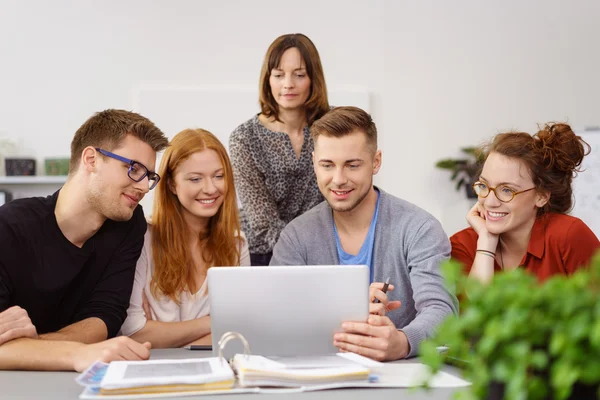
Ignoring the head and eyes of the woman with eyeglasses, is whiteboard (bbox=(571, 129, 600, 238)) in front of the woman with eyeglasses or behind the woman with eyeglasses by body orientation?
behind

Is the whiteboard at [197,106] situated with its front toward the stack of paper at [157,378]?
yes

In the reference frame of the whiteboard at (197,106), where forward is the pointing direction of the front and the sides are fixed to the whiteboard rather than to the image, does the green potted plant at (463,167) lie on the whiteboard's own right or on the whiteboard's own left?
on the whiteboard's own left

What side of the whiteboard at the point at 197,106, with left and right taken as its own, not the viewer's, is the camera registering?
front

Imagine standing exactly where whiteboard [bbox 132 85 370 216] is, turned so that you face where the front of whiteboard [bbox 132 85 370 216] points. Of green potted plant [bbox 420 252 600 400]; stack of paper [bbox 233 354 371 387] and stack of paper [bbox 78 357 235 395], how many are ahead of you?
3

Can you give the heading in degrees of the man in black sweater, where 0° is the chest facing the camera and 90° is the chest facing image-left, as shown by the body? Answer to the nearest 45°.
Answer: approximately 315°

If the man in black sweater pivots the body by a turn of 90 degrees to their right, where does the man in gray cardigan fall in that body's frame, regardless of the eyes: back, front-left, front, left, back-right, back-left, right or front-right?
back-left

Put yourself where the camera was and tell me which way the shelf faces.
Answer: facing the viewer

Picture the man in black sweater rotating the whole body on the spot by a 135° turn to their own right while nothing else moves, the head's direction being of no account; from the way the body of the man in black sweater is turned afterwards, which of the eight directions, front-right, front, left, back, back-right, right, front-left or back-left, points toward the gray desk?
left

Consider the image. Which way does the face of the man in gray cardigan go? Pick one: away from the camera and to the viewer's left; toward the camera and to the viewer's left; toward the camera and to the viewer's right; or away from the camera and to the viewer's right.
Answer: toward the camera and to the viewer's left

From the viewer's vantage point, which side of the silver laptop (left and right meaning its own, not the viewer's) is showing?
back

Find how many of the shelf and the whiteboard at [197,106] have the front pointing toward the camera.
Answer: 2

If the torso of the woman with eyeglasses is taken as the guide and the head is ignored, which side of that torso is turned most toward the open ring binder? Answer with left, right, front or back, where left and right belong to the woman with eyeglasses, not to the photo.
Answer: front

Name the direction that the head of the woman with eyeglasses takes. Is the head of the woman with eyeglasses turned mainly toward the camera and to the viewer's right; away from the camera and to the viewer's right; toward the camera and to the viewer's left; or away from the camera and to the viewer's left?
toward the camera and to the viewer's left

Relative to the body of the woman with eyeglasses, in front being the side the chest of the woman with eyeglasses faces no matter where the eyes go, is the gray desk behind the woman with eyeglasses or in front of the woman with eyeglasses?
in front

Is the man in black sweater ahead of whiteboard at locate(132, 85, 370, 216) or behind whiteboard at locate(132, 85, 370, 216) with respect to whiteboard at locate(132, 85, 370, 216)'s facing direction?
ahead

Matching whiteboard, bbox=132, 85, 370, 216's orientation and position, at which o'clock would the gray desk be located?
The gray desk is roughly at 12 o'clock from the whiteboard.
